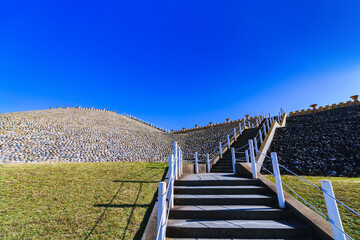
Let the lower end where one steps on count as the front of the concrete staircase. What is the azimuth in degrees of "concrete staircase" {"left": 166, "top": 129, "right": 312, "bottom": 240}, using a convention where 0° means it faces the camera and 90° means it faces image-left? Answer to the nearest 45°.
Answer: approximately 0°

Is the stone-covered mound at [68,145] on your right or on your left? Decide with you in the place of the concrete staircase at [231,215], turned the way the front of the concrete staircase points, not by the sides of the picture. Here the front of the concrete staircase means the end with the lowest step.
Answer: on your right

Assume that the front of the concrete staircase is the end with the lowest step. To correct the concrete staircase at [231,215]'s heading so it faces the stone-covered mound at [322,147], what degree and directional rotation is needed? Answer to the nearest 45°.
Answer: approximately 135° to its left
